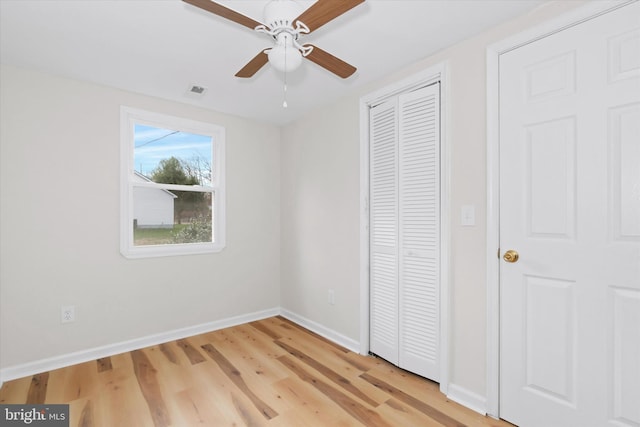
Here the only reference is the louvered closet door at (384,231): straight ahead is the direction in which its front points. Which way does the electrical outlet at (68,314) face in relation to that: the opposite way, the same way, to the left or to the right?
to the left

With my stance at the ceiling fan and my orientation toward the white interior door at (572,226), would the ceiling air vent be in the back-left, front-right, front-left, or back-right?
back-left

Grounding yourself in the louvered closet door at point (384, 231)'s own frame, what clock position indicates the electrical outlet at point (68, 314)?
The electrical outlet is roughly at 1 o'clock from the louvered closet door.

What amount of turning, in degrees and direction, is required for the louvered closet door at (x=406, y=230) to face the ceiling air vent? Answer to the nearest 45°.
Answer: approximately 45° to its right

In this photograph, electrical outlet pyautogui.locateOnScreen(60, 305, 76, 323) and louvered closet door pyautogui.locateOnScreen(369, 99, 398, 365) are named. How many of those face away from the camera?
0

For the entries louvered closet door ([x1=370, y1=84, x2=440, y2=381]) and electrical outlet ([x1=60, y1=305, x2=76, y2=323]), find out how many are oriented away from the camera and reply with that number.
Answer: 0

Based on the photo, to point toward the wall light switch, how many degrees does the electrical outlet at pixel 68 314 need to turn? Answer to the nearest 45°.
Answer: approximately 45° to its left

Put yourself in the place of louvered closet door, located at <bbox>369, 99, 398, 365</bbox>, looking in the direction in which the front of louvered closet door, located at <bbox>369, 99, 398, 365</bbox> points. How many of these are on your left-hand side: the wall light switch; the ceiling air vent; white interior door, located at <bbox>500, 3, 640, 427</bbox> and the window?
2

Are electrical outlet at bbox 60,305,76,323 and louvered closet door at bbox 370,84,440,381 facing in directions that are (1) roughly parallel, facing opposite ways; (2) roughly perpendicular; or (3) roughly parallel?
roughly perpendicular

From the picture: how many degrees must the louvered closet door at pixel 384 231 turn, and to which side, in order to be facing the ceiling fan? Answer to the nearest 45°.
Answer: approximately 45° to its left

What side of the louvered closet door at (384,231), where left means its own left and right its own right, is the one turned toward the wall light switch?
left

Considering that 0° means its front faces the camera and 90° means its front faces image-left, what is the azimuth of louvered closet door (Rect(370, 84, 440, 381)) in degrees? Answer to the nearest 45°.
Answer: approximately 45°
